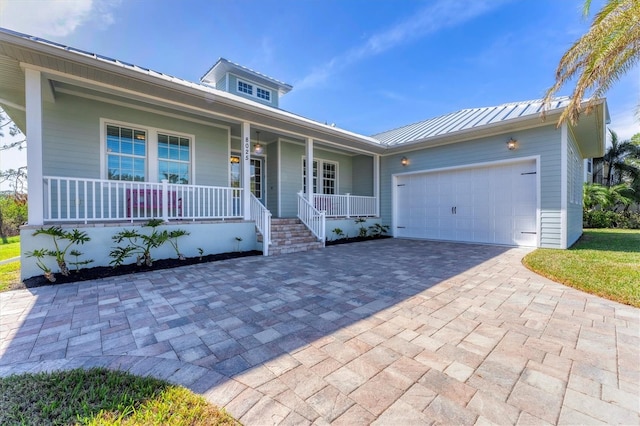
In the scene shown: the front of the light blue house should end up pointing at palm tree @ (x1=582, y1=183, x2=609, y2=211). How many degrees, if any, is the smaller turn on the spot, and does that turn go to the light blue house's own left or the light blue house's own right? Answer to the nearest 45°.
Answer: approximately 45° to the light blue house's own left

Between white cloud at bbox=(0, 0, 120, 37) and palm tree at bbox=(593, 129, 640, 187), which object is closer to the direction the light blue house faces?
the palm tree

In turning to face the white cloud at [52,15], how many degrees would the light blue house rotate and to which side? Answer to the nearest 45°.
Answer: approximately 135° to its right

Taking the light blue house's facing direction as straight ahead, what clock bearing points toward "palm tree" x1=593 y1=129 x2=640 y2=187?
The palm tree is roughly at 10 o'clock from the light blue house.

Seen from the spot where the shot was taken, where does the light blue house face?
facing the viewer and to the right of the viewer

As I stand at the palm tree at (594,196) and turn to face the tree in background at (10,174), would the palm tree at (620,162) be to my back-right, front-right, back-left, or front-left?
back-right

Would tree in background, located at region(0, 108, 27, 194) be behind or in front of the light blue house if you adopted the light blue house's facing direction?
behind
